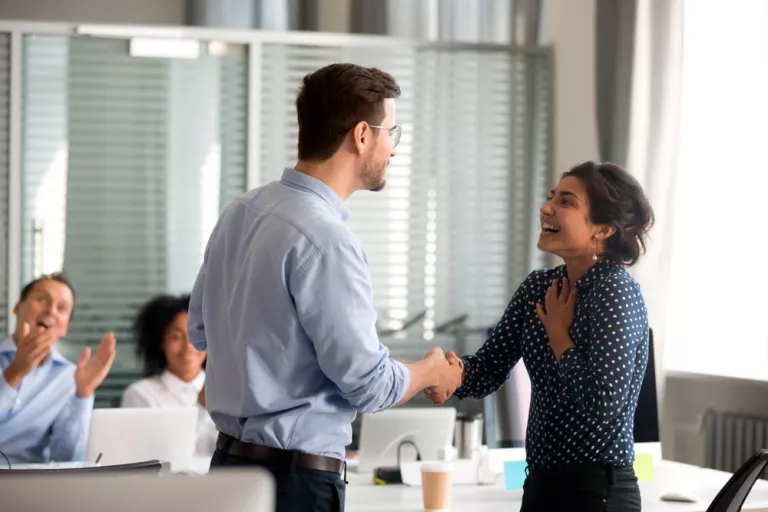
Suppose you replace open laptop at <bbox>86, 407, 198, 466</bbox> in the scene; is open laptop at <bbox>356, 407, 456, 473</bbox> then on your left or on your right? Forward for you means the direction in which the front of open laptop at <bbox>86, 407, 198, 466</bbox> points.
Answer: on your right

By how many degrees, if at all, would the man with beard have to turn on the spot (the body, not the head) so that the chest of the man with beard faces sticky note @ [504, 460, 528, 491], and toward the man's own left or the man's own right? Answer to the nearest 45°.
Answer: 0° — they already face it

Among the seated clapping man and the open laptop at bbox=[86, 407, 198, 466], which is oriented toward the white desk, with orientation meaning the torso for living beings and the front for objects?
the seated clapping man

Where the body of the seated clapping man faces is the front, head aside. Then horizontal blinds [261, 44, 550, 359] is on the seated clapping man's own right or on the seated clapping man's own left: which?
on the seated clapping man's own left

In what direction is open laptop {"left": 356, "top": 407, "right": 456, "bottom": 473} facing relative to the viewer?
away from the camera

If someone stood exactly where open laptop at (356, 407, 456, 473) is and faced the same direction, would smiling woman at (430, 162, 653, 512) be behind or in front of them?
behind

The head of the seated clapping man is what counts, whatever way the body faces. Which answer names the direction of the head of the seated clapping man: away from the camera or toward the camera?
toward the camera

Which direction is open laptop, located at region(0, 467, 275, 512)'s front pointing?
away from the camera

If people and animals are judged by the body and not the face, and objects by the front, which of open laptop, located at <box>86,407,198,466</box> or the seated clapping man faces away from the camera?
the open laptop

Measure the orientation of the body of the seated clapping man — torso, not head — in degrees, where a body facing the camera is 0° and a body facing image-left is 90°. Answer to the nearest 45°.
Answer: approximately 315°

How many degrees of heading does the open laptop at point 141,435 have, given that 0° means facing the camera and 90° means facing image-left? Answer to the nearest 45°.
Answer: approximately 180°

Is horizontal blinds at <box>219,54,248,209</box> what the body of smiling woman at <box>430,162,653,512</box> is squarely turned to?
no

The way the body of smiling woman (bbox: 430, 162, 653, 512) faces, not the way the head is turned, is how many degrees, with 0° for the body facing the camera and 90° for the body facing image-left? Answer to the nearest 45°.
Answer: approximately 45°

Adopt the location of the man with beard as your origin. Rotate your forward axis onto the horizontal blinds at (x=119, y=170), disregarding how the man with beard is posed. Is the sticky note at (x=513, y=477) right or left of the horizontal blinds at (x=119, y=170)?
right

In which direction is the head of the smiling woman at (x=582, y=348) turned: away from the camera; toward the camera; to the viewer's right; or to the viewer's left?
to the viewer's left

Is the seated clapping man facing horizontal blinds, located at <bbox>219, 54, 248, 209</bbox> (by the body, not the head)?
no

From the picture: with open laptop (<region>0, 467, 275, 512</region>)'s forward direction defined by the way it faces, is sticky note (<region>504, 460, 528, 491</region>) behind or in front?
in front

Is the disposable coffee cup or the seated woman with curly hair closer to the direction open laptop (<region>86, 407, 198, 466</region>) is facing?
the seated woman with curly hair

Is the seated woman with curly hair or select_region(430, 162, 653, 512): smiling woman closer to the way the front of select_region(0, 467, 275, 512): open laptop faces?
the seated woman with curly hair
